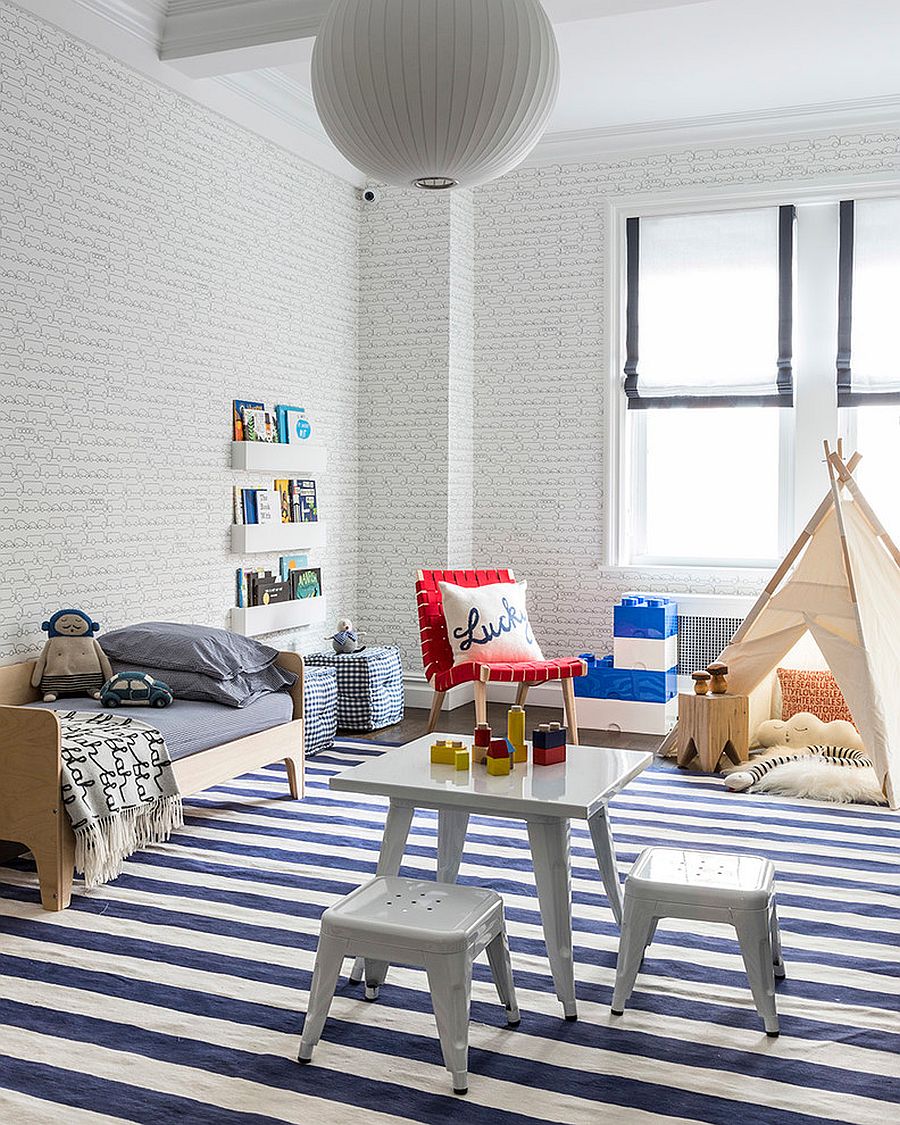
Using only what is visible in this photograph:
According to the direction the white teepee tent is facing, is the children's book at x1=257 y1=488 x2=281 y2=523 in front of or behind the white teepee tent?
in front

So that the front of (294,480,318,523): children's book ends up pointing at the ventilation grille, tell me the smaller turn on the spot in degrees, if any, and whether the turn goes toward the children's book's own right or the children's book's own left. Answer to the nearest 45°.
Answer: approximately 45° to the children's book's own left

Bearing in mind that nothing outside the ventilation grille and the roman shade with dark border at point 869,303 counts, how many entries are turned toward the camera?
2

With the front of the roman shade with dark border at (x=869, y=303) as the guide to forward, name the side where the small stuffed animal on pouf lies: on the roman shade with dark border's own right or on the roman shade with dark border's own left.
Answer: on the roman shade with dark border's own right

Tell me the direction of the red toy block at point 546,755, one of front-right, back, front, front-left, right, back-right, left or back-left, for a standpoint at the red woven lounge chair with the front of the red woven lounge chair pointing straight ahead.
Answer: front-right

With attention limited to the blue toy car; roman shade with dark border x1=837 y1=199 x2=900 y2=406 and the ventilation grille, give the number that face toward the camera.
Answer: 2

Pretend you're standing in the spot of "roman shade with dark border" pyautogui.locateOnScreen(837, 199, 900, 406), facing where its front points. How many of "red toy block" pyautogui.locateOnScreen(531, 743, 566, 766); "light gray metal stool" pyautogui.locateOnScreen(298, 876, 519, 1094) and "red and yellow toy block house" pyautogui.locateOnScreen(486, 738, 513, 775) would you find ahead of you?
3

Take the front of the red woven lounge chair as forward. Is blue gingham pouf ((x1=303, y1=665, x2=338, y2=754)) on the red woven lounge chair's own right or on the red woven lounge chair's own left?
on the red woven lounge chair's own right

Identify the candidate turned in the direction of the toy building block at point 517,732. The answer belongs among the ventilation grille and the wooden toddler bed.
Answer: the ventilation grille

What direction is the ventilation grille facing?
toward the camera

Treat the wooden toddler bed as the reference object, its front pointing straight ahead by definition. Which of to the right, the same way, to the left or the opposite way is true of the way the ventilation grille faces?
the same way

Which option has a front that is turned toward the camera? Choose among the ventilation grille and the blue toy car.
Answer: the ventilation grille

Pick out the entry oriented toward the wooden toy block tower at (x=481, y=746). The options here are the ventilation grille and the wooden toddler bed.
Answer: the ventilation grille

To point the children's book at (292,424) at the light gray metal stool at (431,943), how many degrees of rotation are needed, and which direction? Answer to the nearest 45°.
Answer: approximately 45° to its right
